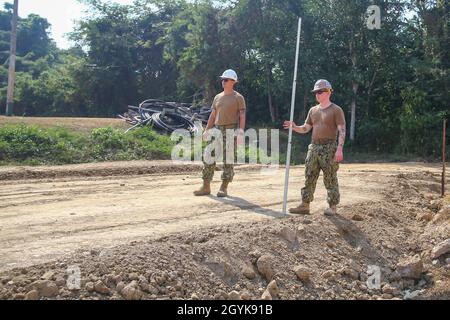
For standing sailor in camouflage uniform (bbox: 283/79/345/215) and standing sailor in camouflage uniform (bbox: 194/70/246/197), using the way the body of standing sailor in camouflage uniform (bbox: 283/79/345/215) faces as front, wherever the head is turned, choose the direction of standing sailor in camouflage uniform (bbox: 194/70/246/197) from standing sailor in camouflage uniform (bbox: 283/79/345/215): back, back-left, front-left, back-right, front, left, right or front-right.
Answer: right

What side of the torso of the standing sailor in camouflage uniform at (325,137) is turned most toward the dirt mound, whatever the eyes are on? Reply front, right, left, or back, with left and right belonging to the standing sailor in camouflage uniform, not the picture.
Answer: front

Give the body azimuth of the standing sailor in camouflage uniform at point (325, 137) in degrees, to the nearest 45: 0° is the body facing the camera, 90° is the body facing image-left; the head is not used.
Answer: approximately 45°

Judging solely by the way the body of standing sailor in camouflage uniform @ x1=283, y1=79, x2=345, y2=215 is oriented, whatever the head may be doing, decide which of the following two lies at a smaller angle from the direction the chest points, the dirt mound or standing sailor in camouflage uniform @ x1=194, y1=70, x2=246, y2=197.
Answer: the dirt mound

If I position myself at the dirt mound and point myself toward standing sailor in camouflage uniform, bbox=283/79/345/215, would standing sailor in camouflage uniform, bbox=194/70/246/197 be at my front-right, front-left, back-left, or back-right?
front-left

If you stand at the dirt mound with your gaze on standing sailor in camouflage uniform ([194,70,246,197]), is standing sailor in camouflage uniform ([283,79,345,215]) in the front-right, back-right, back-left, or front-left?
front-right
